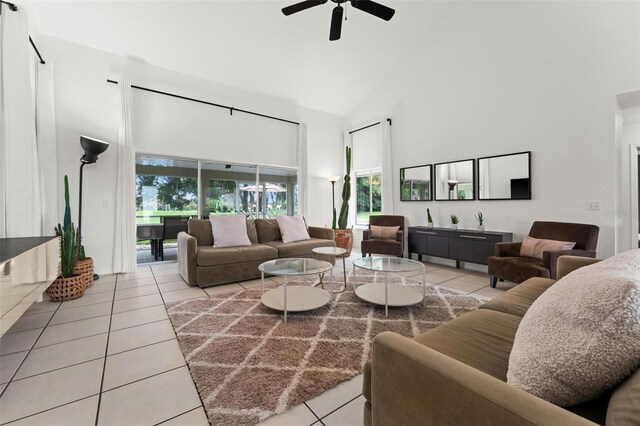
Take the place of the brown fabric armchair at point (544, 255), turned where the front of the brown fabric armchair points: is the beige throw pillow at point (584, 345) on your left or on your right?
on your left

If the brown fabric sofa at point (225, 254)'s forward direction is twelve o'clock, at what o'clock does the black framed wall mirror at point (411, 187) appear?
The black framed wall mirror is roughly at 10 o'clock from the brown fabric sofa.

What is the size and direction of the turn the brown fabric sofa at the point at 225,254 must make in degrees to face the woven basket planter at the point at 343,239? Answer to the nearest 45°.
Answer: approximately 90° to its left

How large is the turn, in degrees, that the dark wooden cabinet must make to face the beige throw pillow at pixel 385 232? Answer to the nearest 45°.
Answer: approximately 45° to its right

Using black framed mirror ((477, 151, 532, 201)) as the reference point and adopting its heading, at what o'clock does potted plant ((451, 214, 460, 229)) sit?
The potted plant is roughly at 2 o'clock from the black framed mirror.

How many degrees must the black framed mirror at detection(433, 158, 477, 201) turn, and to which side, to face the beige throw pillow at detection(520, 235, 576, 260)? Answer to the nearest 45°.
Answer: approximately 90° to its left

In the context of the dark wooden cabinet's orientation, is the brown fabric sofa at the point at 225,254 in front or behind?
in front

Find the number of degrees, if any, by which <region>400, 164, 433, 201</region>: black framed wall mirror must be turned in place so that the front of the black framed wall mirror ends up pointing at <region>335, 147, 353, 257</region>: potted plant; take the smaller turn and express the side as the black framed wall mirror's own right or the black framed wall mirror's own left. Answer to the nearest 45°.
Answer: approximately 45° to the black framed wall mirror's own right

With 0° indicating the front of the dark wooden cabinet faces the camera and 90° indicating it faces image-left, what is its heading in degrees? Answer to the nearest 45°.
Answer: approximately 45°

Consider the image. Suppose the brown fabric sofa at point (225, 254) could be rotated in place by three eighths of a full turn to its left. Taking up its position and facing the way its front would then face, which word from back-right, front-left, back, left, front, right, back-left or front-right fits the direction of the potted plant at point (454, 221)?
right
